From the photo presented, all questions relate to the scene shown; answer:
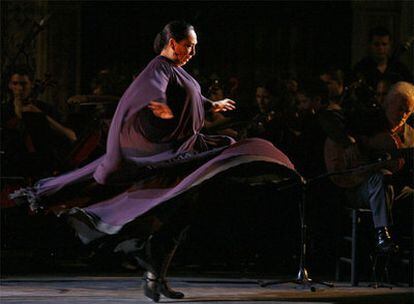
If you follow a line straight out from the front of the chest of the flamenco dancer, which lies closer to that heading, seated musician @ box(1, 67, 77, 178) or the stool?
the stool

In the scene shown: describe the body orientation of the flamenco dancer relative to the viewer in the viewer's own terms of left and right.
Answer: facing to the right of the viewer

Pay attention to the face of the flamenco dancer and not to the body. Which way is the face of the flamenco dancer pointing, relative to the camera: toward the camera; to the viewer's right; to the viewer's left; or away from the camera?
to the viewer's right
